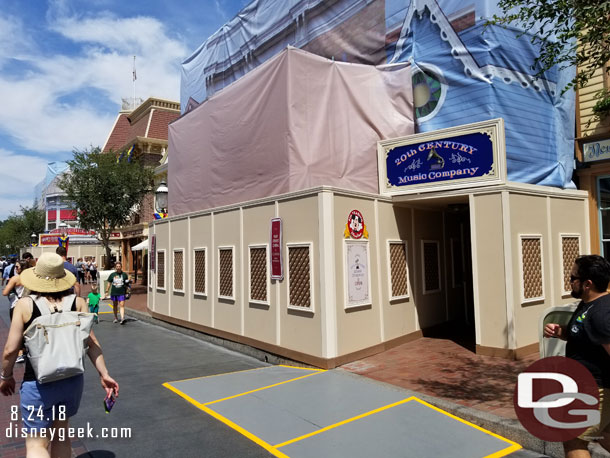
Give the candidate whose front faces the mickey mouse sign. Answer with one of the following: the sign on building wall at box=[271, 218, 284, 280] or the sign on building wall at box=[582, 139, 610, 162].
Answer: the sign on building wall at box=[582, 139, 610, 162]

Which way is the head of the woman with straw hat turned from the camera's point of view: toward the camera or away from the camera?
away from the camera

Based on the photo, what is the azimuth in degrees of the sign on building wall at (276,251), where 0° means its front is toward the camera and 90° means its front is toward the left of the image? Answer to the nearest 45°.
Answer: approximately 45°

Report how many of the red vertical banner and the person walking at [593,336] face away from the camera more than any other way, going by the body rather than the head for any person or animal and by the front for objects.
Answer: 0

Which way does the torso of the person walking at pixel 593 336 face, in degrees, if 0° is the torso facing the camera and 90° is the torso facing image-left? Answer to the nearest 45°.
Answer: approximately 90°

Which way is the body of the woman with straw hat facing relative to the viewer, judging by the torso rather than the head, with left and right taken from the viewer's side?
facing away from the viewer

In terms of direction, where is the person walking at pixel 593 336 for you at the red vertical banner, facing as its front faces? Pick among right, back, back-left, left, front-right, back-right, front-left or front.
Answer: front-left

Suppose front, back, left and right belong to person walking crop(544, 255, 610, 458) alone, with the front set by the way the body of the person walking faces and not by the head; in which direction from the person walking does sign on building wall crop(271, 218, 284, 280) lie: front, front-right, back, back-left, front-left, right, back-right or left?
front-right

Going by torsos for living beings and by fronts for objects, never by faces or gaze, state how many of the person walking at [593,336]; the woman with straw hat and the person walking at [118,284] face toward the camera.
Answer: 1

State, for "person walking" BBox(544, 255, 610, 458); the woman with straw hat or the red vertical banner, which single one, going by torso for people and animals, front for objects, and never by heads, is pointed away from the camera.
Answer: the woman with straw hat

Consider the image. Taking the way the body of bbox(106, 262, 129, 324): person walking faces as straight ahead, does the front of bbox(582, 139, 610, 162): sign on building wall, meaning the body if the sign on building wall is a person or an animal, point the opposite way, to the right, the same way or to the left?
to the right

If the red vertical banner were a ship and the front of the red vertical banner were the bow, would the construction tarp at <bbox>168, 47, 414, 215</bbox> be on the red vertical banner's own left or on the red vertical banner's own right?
on the red vertical banner's own left
